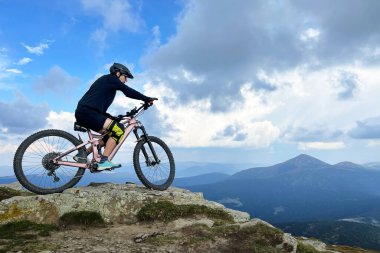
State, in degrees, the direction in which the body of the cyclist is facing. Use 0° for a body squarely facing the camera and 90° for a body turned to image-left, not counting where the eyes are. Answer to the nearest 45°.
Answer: approximately 270°

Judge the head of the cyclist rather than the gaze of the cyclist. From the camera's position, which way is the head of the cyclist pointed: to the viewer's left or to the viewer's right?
to the viewer's right
